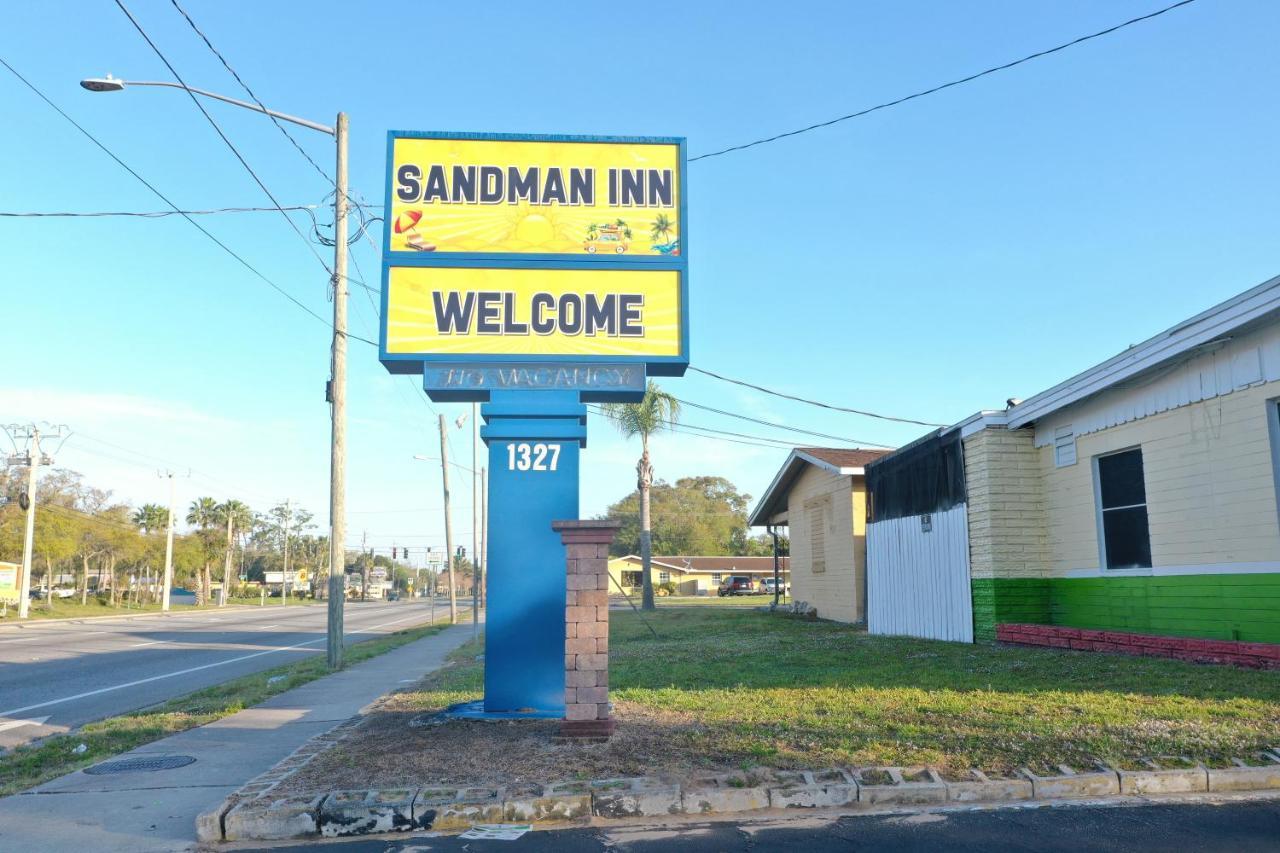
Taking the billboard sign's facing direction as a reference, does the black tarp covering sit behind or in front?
behind

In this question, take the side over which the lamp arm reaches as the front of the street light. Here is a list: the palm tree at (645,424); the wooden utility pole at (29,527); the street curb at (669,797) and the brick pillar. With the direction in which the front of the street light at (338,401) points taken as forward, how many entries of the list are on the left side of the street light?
2

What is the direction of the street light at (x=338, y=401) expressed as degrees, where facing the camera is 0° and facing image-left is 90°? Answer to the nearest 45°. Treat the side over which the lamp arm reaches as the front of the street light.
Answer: approximately 90°

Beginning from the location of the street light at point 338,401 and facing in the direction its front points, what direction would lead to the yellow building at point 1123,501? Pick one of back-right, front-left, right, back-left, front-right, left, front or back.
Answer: back-left

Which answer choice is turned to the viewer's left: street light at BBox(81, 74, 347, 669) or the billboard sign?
the street light

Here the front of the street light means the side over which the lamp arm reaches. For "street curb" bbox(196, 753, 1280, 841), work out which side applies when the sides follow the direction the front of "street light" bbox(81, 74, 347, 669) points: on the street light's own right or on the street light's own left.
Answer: on the street light's own left

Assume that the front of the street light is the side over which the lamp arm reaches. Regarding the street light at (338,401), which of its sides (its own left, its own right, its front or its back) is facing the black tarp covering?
back

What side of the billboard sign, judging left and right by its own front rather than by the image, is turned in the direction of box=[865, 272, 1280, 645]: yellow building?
left

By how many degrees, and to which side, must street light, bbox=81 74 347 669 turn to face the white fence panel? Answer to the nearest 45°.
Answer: approximately 180°

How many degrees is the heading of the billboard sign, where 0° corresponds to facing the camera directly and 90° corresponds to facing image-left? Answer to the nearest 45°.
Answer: approximately 0°

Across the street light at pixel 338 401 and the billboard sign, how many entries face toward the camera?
1

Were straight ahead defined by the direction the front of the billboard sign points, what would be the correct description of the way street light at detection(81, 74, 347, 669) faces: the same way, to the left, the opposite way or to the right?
to the right
